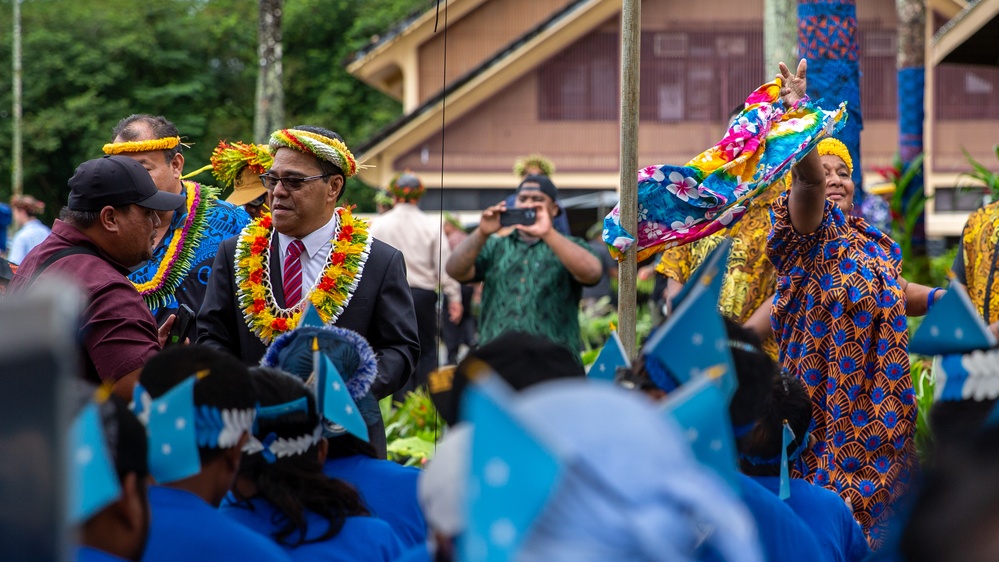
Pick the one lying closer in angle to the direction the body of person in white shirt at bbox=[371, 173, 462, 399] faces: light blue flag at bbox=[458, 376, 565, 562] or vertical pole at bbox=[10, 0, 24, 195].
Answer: the vertical pole

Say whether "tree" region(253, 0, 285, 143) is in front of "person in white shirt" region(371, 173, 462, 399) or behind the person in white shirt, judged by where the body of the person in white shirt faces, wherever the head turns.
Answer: in front

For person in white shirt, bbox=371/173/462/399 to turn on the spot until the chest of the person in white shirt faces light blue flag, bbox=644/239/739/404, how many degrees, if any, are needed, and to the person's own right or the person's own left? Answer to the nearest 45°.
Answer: approximately 180°

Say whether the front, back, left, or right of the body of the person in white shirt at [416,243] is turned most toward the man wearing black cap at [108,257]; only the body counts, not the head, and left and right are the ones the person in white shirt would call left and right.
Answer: back

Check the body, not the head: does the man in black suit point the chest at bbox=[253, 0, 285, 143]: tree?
no

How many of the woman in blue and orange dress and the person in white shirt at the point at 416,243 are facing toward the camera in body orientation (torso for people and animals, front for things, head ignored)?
1

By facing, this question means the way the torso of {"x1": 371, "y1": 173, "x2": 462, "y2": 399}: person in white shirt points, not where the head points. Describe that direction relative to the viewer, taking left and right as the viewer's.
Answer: facing away from the viewer

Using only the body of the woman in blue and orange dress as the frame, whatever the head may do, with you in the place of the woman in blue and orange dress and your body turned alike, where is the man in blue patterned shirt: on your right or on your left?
on your right

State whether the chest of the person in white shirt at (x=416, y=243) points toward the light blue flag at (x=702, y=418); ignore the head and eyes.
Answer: no

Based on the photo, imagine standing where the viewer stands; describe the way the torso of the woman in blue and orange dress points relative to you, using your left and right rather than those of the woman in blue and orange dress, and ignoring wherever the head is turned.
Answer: facing the viewer

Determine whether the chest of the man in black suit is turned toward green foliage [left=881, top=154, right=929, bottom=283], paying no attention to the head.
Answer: no

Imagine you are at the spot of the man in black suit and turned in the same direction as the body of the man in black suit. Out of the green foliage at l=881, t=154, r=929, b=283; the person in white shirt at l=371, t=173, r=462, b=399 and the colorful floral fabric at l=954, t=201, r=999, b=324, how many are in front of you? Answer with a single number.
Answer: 0

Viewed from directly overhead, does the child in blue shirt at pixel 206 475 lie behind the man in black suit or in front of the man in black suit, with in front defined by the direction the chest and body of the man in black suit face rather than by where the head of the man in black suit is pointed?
in front

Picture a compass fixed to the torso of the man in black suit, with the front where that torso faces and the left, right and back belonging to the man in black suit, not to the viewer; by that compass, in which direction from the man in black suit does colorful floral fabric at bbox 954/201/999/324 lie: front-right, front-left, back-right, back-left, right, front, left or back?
back-left

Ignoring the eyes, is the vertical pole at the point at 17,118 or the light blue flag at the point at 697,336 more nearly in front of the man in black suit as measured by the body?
the light blue flag

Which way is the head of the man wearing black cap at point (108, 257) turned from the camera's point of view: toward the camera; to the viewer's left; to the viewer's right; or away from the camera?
to the viewer's right

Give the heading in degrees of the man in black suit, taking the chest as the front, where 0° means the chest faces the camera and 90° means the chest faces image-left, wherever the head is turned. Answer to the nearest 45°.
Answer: approximately 45°

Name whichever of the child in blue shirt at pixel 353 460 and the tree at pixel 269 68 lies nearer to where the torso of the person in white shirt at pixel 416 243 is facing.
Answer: the tree

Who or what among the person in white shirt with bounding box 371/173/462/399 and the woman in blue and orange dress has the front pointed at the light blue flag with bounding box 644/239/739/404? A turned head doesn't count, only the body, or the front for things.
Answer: the woman in blue and orange dress

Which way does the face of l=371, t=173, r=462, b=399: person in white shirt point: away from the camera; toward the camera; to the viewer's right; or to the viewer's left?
away from the camera

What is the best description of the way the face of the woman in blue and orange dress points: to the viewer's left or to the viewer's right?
to the viewer's left
